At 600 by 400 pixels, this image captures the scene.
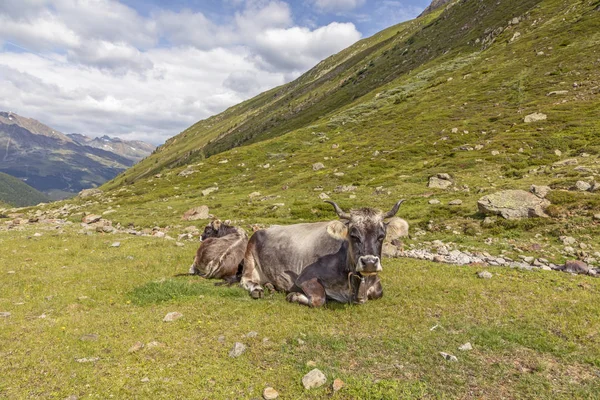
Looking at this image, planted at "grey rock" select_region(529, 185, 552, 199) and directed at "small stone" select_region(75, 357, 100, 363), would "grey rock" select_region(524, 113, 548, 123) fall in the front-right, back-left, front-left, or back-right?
back-right

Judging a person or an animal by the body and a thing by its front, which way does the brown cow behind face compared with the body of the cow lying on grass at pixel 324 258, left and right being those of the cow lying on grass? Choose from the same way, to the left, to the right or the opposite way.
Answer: to the left

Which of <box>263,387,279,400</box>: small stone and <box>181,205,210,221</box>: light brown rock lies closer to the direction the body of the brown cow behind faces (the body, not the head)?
the light brown rock

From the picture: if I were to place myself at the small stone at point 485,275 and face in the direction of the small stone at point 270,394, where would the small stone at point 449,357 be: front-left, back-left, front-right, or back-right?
front-left

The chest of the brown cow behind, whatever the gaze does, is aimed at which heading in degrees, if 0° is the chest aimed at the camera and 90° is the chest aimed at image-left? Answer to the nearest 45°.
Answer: approximately 225°

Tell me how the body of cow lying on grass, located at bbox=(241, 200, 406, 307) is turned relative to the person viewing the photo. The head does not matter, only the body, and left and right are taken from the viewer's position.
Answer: facing the viewer and to the right of the viewer

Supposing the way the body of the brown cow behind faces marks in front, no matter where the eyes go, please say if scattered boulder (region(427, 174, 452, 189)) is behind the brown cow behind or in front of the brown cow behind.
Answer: in front

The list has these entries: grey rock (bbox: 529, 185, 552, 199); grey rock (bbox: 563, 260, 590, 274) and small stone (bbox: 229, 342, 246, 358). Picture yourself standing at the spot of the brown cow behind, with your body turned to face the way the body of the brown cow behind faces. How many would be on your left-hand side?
0

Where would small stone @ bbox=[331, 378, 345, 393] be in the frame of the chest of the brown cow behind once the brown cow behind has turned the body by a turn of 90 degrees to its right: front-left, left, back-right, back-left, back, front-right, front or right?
front-right

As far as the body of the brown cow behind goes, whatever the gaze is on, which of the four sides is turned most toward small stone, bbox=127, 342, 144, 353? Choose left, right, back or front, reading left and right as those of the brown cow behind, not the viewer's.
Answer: back

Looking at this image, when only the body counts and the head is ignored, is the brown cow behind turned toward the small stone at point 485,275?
no

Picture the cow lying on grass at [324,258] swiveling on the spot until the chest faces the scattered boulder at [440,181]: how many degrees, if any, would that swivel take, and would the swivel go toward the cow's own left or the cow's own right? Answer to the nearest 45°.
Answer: approximately 90° to the cow's own left

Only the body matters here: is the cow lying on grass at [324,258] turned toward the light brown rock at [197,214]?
no

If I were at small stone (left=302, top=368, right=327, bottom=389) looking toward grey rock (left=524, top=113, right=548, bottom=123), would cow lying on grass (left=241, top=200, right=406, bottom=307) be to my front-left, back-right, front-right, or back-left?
front-left

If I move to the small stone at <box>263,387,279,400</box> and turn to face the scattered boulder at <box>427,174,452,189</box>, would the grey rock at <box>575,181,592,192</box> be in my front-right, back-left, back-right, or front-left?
front-right
